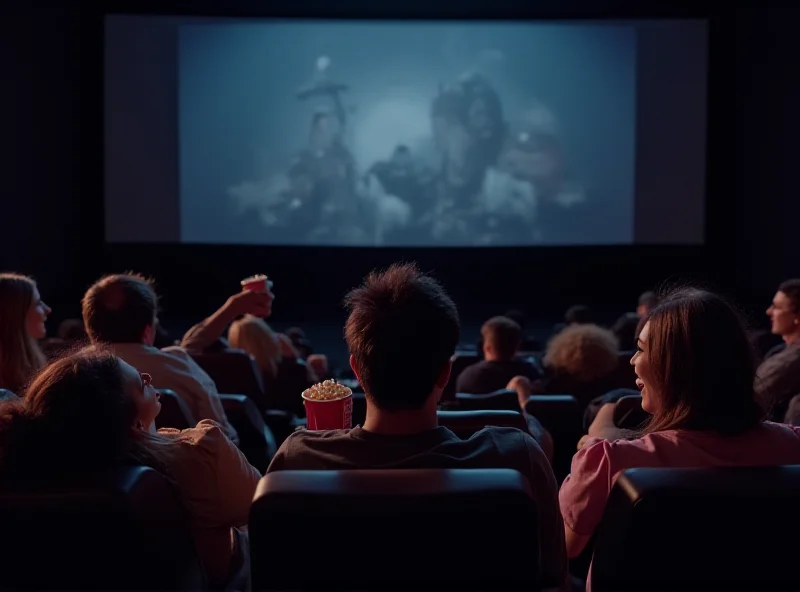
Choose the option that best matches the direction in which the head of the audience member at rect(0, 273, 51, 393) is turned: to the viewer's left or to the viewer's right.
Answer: to the viewer's right

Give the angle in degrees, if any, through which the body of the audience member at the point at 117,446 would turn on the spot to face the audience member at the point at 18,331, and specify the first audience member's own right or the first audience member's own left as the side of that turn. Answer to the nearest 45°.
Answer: approximately 45° to the first audience member's own left

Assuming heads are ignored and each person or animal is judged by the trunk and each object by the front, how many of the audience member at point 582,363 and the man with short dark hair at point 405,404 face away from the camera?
2

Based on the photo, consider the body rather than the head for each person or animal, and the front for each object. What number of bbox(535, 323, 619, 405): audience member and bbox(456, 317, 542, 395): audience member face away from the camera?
2

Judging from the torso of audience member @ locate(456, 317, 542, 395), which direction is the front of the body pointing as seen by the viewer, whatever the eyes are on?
away from the camera

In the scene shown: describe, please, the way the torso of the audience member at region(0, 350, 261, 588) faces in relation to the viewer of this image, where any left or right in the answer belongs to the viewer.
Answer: facing away from the viewer and to the right of the viewer

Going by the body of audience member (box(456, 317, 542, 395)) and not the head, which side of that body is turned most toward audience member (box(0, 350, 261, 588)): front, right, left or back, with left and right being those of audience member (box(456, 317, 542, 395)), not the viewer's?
back

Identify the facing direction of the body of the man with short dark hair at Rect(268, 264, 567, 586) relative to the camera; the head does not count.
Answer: away from the camera

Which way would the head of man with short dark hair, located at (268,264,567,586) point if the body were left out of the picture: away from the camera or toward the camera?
away from the camera

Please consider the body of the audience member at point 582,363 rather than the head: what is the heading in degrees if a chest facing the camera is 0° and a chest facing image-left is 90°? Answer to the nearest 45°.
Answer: approximately 180°
